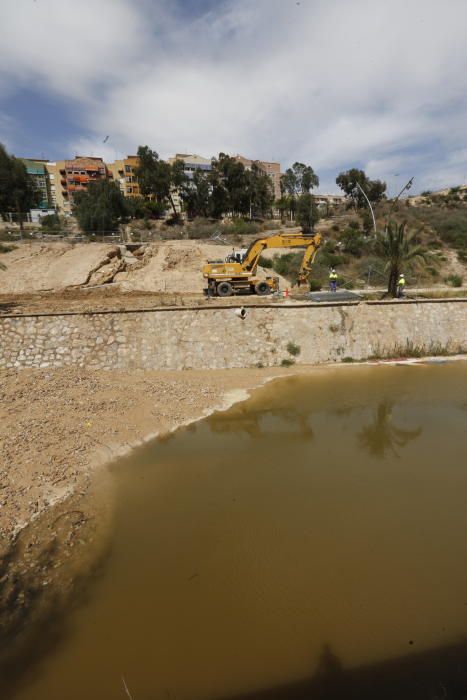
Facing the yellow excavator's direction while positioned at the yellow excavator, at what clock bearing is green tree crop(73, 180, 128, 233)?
The green tree is roughly at 8 o'clock from the yellow excavator.

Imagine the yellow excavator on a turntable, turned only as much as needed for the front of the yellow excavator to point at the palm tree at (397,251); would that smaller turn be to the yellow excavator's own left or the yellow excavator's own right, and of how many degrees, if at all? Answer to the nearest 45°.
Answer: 0° — it already faces it

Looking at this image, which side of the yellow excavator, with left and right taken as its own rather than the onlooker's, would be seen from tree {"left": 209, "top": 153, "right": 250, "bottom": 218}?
left

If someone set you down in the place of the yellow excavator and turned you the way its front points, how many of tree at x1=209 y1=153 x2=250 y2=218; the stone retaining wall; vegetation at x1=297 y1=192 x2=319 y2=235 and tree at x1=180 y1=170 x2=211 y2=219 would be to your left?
3

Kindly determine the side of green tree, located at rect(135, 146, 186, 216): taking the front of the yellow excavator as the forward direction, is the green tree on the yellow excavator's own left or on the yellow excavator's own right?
on the yellow excavator's own left

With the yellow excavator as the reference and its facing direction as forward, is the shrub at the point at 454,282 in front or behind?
in front

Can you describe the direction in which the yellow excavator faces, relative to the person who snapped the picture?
facing to the right of the viewer

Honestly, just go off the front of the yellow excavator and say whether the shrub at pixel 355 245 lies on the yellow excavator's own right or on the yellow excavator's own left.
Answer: on the yellow excavator's own left

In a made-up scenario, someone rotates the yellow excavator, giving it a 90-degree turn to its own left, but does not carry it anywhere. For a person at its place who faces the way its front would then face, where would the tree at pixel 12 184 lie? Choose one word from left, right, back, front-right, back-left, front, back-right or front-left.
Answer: front-left
